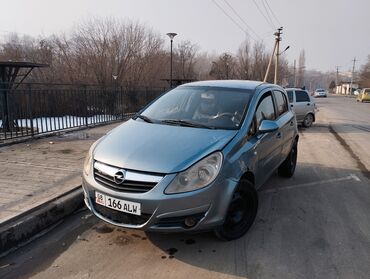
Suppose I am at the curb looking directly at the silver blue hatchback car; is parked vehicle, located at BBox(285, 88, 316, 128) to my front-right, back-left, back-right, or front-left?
front-left

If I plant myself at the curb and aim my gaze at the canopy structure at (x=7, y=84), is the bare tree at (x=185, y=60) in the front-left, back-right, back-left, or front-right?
front-right

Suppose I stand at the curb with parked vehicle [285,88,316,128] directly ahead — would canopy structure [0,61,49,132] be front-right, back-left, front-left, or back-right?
front-left

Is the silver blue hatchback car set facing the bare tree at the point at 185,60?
no

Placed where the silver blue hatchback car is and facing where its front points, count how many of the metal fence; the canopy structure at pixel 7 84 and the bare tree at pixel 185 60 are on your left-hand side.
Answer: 0

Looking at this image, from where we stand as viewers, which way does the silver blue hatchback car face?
facing the viewer and to the left of the viewer

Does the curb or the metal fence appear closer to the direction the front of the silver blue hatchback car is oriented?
the curb

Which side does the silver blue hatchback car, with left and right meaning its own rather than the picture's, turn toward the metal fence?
right

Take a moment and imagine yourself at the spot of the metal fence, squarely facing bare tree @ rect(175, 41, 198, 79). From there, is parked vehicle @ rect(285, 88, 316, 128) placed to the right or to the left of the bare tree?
right

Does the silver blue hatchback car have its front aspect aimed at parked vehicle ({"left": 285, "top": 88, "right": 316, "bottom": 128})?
no

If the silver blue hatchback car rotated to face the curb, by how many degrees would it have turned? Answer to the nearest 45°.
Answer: approximately 45° to its right

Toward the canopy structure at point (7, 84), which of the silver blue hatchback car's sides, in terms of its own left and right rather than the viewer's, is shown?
right
